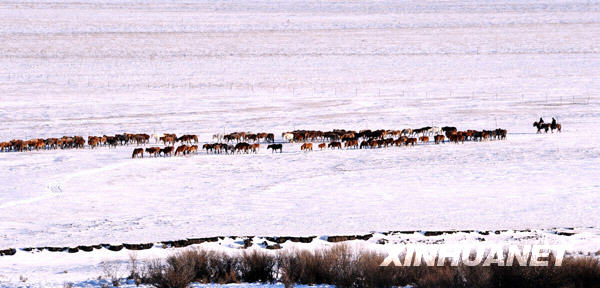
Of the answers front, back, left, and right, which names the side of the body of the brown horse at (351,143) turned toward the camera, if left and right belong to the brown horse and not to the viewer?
left

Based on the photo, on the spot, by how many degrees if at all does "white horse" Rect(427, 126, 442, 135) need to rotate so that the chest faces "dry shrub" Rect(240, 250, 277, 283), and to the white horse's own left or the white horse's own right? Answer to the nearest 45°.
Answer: approximately 90° to the white horse's own left

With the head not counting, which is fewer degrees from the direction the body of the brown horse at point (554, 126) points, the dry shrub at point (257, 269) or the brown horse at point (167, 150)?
the brown horse at point (167, 150)

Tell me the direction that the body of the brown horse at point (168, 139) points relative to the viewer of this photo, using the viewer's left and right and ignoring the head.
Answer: facing to the left of the viewer

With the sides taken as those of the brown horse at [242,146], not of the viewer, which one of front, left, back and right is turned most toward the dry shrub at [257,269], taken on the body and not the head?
left

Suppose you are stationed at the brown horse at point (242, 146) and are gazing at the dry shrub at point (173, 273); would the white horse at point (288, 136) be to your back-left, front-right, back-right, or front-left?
back-left

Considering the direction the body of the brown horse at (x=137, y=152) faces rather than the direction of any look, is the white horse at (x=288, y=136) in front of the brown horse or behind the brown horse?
behind

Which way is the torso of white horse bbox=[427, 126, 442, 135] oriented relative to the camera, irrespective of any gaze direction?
to the viewer's left

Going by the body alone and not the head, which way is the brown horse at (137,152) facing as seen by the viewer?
to the viewer's left

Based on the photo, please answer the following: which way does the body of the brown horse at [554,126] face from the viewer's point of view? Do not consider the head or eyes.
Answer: to the viewer's left

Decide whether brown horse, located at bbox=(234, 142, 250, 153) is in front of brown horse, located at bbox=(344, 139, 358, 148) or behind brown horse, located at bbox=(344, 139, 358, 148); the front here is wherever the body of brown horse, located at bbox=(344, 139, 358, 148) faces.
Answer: in front

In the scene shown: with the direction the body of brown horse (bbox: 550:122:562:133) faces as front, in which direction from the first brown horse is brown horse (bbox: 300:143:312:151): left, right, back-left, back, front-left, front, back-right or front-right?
front-left

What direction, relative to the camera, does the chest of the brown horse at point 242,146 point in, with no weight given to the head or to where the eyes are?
to the viewer's left
